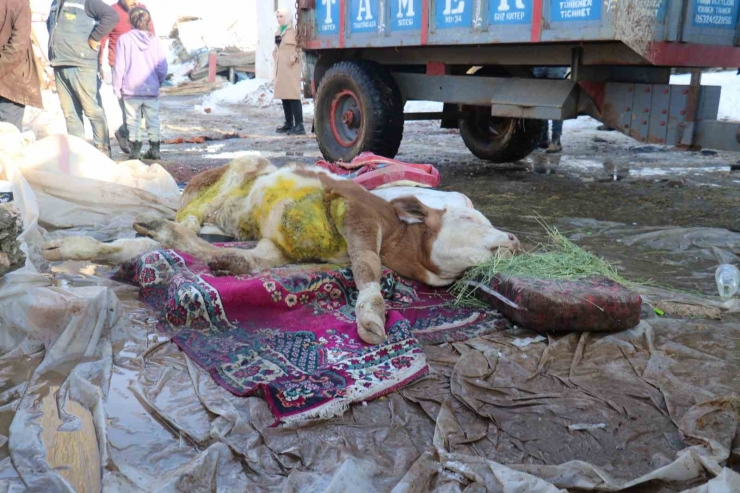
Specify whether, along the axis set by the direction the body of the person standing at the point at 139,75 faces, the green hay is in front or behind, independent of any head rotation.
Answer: behind

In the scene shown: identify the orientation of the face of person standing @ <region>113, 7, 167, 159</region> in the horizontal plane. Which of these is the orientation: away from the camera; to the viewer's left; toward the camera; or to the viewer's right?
away from the camera

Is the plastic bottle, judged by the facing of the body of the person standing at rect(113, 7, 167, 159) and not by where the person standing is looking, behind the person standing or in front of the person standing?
behind

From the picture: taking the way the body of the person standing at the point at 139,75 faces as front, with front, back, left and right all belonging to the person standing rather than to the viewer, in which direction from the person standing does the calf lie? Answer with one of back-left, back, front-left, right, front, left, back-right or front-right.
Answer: back

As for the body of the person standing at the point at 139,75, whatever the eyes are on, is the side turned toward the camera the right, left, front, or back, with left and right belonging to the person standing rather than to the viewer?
back

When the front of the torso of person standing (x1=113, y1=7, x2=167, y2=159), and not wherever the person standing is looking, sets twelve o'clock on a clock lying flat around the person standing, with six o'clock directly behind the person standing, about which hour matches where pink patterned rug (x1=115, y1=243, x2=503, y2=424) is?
The pink patterned rug is roughly at 6 o'clock from the person standing.
